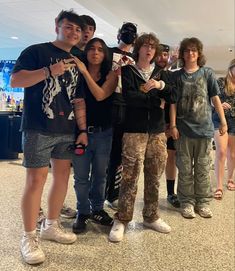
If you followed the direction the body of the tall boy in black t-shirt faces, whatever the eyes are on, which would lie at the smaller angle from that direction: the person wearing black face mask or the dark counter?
the person wearing black face mask

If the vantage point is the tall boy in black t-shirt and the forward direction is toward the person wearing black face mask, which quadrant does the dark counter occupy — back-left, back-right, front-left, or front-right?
front-left

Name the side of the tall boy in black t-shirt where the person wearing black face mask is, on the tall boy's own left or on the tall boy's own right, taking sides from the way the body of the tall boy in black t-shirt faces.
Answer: on the tall boy's own left

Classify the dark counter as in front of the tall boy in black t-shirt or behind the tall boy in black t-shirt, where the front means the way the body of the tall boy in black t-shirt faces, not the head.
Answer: behind

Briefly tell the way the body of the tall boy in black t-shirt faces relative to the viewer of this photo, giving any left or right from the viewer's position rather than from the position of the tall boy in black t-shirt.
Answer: facing the viewer and to the right of the viewer
